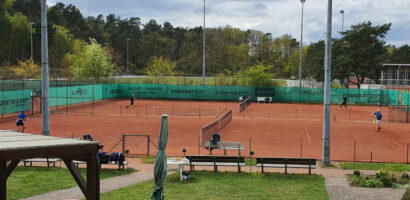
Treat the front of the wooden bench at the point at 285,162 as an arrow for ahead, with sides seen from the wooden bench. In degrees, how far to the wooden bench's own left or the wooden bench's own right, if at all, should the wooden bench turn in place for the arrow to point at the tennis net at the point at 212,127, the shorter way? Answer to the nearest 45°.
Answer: approximately 45° to the wooden bench's own left

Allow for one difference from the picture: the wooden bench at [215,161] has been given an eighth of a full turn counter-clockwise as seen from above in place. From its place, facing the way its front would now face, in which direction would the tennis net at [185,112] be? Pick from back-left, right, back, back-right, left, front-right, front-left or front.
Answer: front-right

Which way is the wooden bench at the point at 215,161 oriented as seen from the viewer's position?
away from the camera

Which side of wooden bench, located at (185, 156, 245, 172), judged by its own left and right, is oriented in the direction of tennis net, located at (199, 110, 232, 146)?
front

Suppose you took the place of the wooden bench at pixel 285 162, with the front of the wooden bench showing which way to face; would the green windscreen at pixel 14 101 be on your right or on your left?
on your left

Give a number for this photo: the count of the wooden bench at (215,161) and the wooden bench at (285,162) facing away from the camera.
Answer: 2

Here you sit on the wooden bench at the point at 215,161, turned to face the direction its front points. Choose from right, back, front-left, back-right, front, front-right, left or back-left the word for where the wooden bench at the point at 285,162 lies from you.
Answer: right

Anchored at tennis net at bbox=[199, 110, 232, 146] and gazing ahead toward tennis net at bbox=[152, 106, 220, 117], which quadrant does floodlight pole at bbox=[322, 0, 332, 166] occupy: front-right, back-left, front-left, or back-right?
back-right

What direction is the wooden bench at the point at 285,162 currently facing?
away from the camera

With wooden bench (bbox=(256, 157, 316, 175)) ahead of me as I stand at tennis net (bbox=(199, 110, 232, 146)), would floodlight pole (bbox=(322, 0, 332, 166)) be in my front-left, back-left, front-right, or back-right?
front-left
